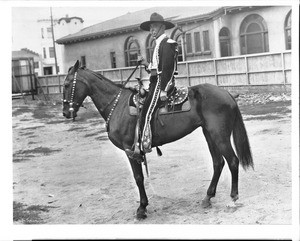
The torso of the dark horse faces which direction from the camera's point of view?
to the viewer's left

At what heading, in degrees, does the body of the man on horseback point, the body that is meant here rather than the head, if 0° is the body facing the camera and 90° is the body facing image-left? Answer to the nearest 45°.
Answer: approximately 90°

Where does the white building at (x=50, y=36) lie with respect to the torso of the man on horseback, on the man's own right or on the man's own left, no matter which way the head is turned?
on the man's own right

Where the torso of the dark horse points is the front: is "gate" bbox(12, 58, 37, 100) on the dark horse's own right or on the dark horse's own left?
on the dark horse's own right

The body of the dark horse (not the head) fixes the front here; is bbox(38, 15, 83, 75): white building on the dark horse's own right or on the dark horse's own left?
on the dark horse's own right

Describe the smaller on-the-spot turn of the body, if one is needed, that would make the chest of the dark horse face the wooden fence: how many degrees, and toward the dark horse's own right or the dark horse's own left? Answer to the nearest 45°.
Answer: approximately 90° to the dark horse's own right
